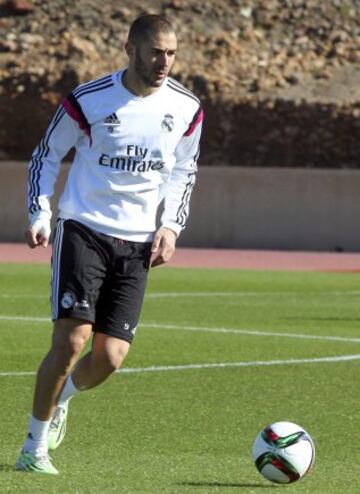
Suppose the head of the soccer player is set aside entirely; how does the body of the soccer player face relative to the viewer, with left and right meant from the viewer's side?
facing the viewer and to the right of the viewer

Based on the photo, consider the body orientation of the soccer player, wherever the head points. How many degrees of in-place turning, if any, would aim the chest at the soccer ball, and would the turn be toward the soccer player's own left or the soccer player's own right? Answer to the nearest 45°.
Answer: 0° — they already face it

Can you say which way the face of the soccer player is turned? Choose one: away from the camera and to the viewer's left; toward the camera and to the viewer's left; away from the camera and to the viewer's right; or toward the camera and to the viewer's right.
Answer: toward the camera and to the viewer's right
